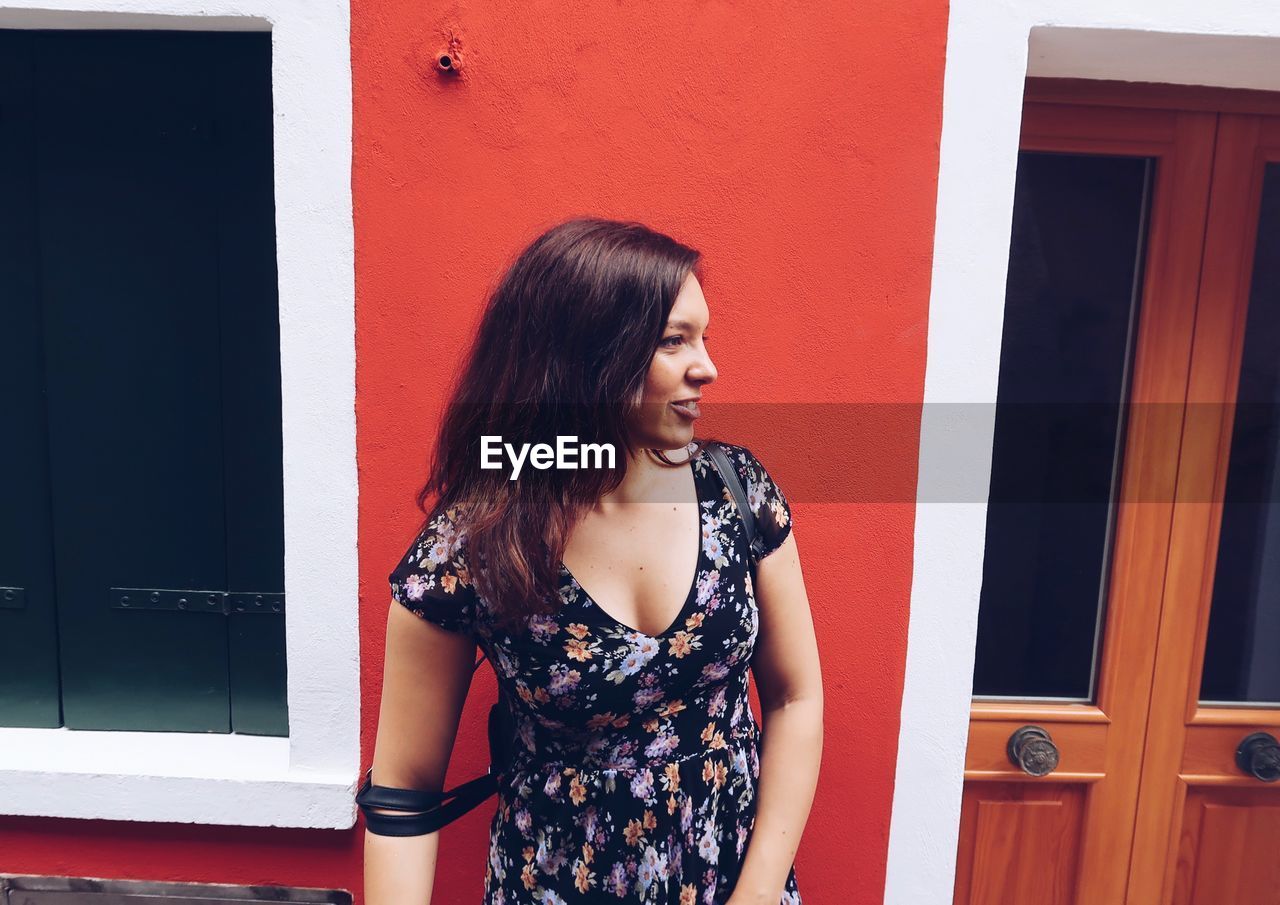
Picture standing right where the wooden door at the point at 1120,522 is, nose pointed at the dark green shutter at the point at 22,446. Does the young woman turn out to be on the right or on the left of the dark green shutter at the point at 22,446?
left

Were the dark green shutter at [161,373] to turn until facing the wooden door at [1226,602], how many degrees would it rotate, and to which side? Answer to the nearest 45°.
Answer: approximately 45° to its left

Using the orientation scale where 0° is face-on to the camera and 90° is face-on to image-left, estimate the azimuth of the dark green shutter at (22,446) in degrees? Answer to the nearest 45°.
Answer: approximately 0°

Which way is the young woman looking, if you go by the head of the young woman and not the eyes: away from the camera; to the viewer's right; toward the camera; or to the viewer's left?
to the viewer's right

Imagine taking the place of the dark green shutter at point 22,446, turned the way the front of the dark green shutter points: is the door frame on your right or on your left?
on your left

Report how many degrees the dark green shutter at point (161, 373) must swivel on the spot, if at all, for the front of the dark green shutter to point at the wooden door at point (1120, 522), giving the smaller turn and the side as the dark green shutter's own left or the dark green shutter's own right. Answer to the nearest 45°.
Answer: approximately 45° to the dark green shutter's own left

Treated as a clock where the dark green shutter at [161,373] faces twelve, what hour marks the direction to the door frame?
The door frame is roughly at 10 o'clock from the dark green shutter.

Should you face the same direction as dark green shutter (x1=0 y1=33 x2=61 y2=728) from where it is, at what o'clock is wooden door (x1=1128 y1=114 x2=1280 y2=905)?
The wooden door is roughly at 10 o'clock from the dark green shutter.
